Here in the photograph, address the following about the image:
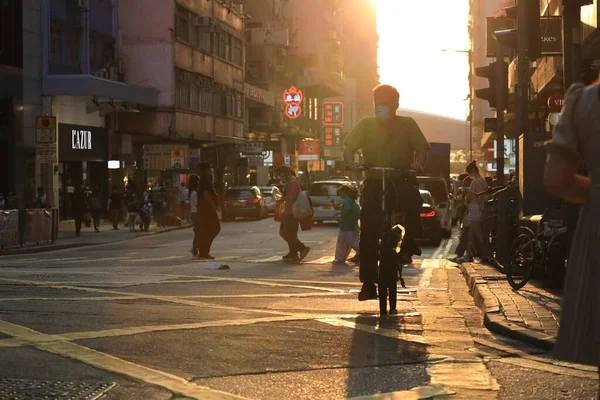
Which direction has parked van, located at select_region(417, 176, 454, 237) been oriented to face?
away from the camera

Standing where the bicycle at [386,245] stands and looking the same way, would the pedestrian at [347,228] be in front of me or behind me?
behind

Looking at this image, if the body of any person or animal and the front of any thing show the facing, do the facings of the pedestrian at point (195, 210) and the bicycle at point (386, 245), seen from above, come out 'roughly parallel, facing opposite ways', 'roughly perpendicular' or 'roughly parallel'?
roughly perpendicular

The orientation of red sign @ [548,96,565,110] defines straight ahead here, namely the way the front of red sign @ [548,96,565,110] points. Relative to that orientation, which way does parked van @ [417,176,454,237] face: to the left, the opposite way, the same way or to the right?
the opposite way
